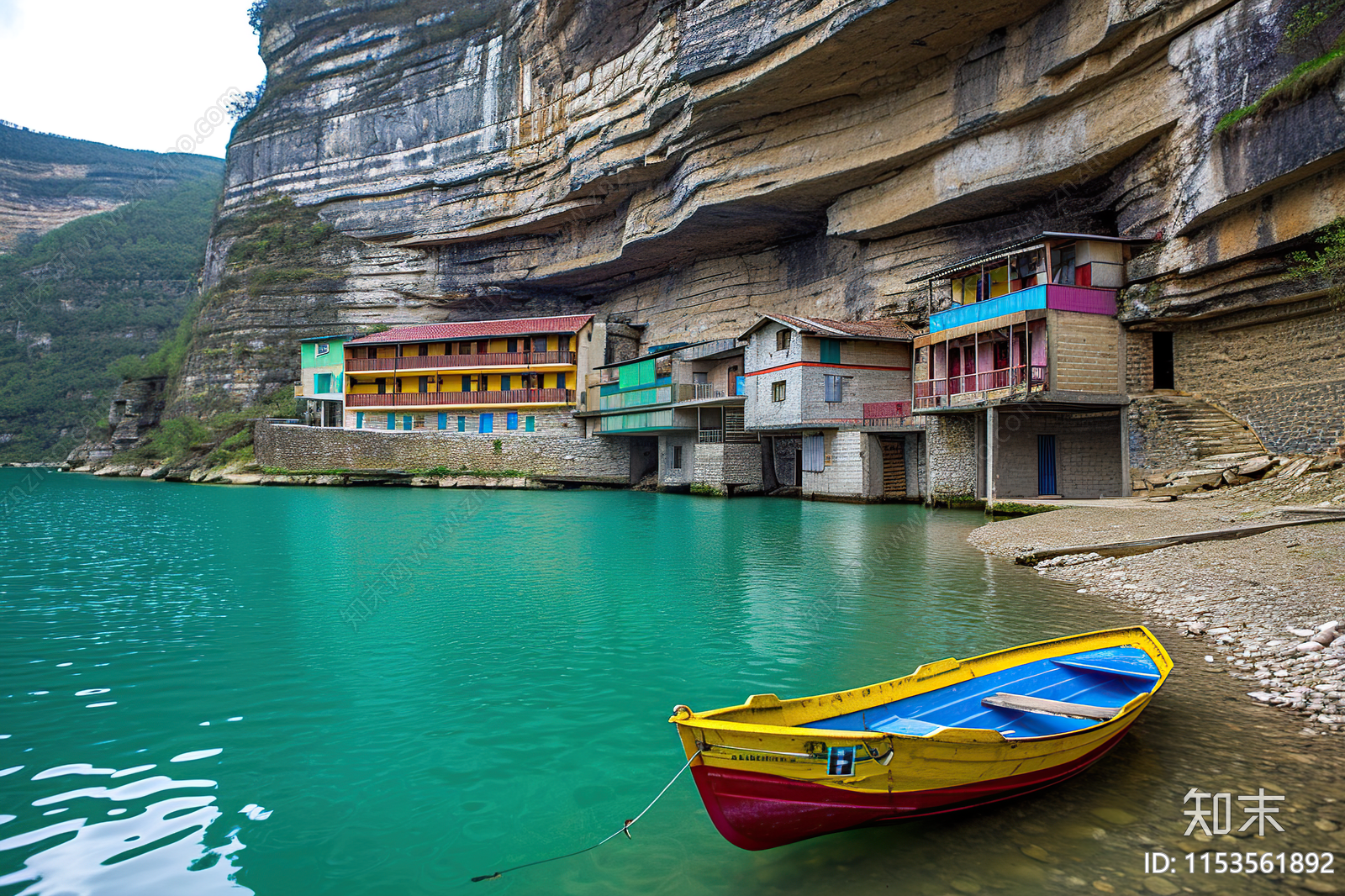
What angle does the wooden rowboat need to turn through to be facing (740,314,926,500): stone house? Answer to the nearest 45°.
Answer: approximately 135° to its right

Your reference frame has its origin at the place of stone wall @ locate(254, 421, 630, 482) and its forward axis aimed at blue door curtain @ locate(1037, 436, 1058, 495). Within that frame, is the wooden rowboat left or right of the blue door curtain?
right

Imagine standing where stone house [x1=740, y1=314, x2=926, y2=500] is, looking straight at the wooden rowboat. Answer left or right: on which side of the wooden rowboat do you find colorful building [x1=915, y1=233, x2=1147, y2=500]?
left

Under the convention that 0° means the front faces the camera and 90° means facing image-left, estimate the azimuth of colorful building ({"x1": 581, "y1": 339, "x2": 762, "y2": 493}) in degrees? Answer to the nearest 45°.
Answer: approximately 45°

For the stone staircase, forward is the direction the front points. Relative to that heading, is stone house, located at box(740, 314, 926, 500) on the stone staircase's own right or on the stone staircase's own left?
on the stone staircase's own right

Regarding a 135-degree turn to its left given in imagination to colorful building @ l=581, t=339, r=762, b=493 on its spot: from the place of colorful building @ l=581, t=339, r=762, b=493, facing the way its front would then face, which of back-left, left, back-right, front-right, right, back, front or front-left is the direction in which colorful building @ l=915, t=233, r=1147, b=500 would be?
front-right

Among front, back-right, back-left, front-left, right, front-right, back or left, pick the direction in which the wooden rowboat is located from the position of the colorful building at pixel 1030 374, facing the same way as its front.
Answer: front-left
